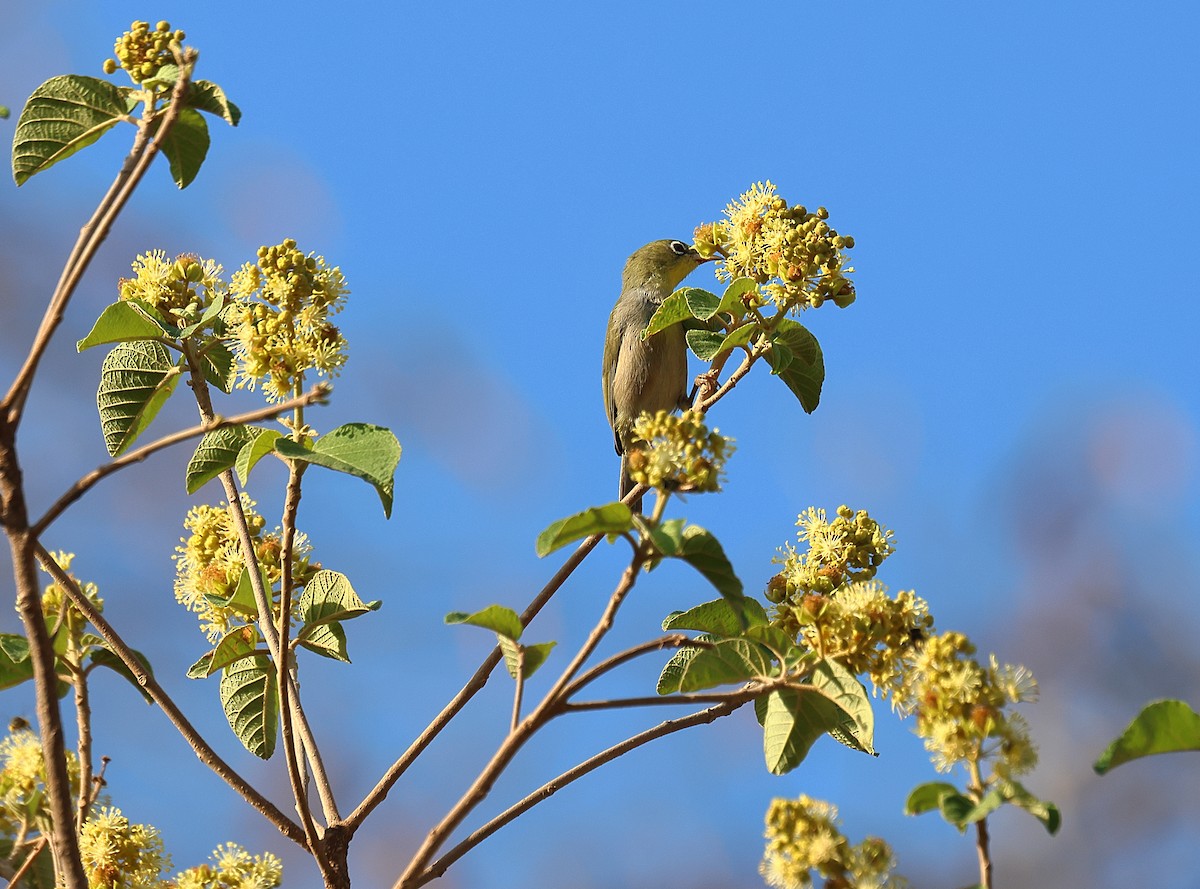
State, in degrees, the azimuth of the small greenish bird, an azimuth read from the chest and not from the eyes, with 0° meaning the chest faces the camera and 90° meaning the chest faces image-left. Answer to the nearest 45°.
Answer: approximately 270°
